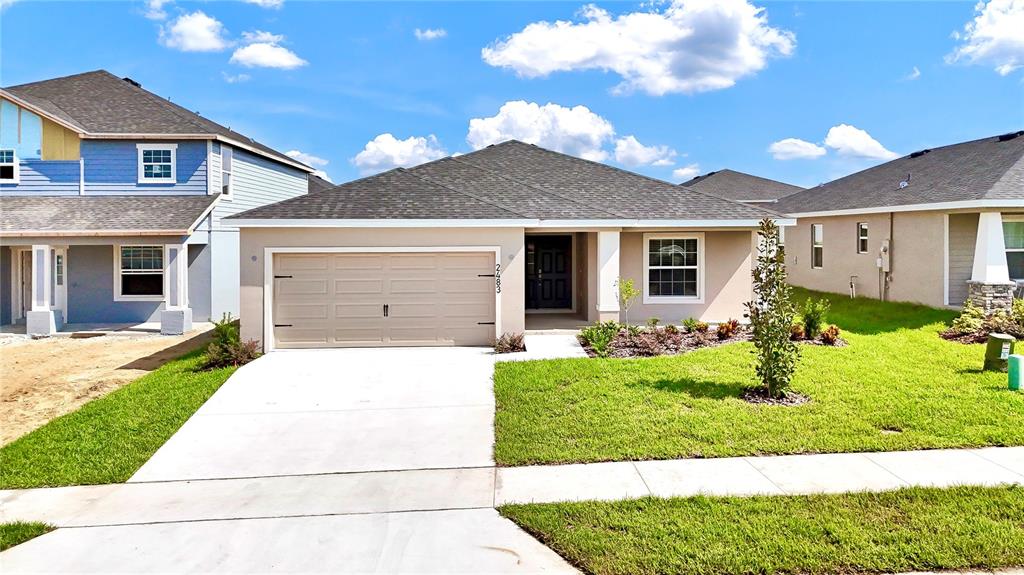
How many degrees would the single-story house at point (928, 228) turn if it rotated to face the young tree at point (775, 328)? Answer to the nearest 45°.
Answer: approximately 45° to its right

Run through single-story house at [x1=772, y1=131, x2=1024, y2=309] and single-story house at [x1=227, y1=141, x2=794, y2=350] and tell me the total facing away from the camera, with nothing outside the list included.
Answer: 0

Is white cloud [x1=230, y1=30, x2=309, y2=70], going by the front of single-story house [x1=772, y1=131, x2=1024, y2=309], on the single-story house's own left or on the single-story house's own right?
on the single-story house's own right

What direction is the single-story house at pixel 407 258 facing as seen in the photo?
toward the camera

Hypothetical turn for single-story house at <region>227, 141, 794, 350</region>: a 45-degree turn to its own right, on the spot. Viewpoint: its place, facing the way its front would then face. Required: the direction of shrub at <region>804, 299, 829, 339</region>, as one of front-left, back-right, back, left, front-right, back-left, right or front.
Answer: back-left

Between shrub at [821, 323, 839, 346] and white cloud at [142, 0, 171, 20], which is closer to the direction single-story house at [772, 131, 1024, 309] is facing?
the shrub

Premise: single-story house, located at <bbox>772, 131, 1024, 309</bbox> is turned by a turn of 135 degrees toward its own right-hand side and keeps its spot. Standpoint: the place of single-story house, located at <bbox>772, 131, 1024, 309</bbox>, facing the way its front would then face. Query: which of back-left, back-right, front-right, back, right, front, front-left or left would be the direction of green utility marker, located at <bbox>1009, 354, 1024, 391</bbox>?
left

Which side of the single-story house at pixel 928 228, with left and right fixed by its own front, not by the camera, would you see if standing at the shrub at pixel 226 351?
right

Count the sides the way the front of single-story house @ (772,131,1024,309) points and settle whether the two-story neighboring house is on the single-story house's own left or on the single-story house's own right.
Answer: on the single-story house's own right

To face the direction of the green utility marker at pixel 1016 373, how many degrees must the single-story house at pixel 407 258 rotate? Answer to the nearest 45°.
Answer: approximately 45° to its left

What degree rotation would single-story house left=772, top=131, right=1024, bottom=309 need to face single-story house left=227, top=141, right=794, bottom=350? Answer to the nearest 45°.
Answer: approximately 90° to its right

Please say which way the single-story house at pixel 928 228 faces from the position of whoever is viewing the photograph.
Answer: facing the viewer and to the right of the viewer

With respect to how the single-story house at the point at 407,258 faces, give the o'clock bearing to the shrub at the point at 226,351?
The shrub is roughly at 2 o'clock from the single-story house.

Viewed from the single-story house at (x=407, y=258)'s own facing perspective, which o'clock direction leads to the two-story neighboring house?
The two-story neighboring house is roughly at 4 o'clock from the single-story house.
